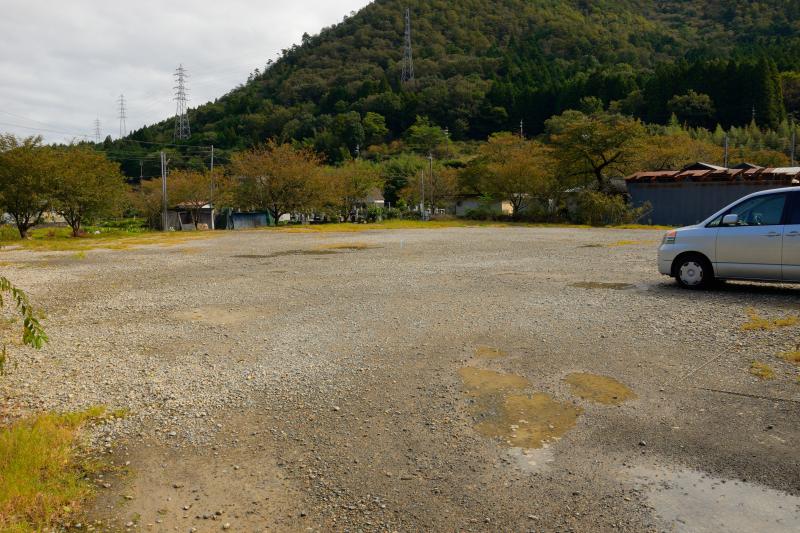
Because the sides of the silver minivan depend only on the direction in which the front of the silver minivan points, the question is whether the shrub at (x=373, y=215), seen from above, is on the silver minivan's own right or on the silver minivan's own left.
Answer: on the silver minivan's own right

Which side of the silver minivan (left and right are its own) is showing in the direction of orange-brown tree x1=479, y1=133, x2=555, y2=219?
right

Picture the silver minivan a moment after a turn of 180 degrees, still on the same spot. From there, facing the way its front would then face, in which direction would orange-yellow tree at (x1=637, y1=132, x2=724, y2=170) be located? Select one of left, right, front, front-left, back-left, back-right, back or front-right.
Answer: left

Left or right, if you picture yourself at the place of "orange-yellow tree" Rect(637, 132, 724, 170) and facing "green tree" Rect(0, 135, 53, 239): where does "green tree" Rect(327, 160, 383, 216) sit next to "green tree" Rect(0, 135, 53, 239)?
right

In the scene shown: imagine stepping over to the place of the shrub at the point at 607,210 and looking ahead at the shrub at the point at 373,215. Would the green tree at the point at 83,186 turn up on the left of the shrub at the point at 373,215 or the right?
left

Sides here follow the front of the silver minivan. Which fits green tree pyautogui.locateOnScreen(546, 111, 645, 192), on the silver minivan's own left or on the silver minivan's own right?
on the silver minivan's own right

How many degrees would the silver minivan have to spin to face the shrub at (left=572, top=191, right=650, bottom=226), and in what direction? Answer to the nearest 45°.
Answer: approximately 90° to its right

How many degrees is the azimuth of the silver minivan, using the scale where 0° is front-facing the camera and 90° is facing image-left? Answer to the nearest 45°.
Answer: approximately 90°
